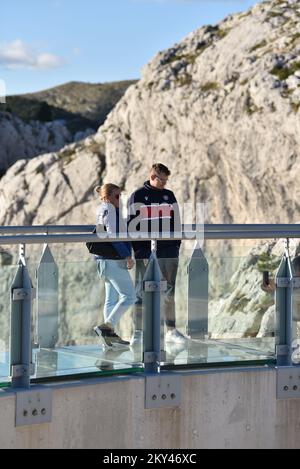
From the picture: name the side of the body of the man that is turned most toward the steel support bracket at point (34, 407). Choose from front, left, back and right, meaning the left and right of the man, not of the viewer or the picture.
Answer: right

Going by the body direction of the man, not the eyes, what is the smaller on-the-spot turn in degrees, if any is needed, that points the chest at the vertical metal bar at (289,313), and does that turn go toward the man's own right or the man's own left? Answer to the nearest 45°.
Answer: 0° — they already face it

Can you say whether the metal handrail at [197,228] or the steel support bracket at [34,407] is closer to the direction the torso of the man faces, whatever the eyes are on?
the metal handrail

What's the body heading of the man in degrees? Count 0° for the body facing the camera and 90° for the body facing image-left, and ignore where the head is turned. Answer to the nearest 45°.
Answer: approximately 315°

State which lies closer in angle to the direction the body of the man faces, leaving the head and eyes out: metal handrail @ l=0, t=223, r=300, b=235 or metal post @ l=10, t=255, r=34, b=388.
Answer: the metal handrail

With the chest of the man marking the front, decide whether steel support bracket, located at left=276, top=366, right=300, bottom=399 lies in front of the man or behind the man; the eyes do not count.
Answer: in front

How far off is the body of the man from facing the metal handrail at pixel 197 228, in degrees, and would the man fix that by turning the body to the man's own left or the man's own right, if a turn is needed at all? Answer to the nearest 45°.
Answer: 0° — they already face it
